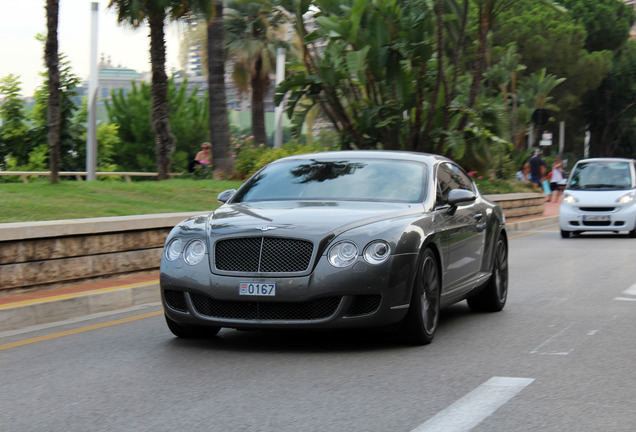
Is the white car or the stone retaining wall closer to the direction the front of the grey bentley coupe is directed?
the stone retaining wall

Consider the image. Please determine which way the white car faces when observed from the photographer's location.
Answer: facing the viewer

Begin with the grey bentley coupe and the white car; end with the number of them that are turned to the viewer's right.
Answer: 0

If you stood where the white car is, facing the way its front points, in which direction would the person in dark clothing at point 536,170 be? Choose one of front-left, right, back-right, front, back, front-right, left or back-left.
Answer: back

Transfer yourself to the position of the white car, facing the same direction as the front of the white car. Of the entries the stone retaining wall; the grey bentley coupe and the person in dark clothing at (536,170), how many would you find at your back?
1

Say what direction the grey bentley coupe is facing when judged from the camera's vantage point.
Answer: facing the viewer and to the left of the viewer

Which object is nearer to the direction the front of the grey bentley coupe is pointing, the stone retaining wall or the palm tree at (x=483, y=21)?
the stone retaining wall

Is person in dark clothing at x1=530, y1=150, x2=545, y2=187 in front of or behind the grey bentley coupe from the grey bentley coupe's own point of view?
behind

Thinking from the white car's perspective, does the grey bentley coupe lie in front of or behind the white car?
in front

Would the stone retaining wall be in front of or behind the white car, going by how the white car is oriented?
in front

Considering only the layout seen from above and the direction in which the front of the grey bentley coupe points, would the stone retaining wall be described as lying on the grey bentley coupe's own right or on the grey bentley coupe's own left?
on the grey bentley coupe's own right
